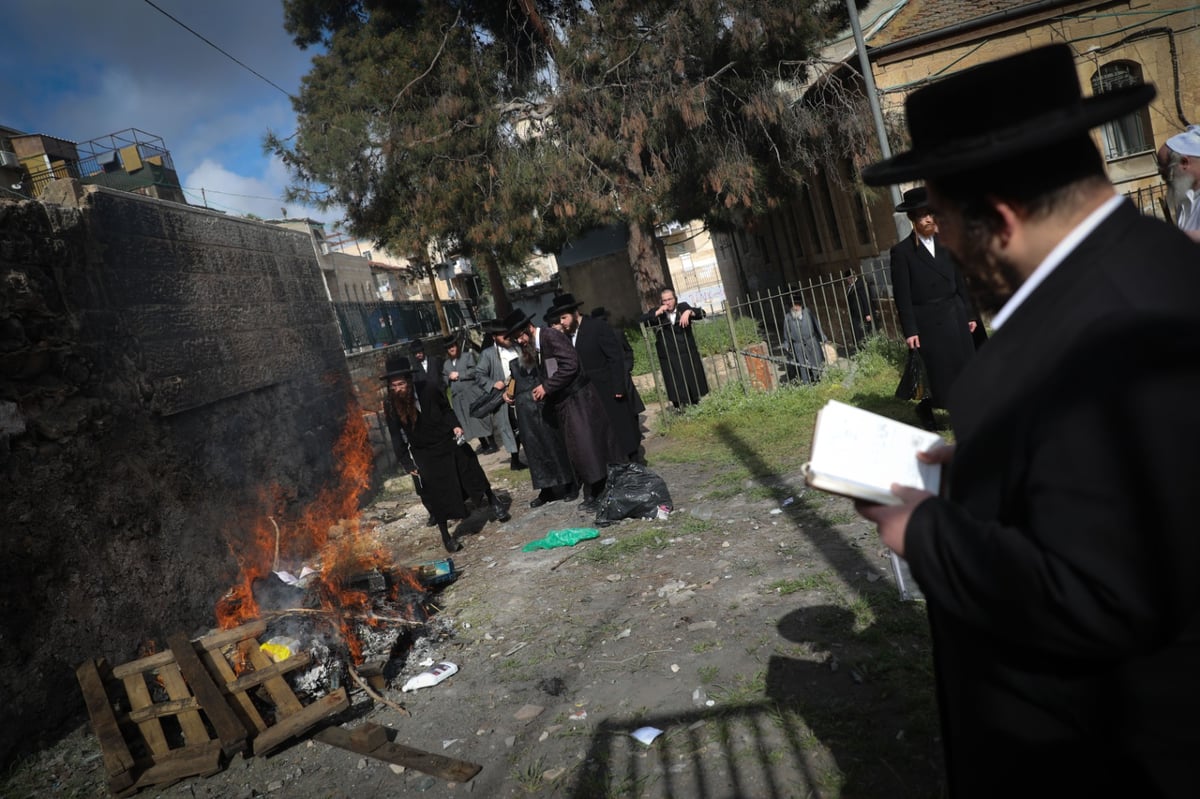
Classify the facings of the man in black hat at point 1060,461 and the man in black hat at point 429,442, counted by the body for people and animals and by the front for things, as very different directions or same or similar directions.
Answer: very different directions

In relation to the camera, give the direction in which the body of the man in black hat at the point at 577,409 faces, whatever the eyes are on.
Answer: to the viewer's left

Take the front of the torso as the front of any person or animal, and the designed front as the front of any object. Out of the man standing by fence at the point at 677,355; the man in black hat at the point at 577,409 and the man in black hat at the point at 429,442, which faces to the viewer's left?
the man in black hat at the point at 577,409

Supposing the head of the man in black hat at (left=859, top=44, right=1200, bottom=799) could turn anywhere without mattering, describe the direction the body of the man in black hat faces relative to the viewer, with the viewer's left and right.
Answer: facing away from the viewer and to the left of the viewer

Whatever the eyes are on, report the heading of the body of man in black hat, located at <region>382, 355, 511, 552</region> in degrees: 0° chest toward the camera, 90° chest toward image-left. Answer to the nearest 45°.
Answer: approximately 0°

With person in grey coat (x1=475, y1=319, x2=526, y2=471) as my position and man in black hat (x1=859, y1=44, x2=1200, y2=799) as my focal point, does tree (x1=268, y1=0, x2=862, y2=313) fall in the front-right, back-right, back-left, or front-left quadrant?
back-left

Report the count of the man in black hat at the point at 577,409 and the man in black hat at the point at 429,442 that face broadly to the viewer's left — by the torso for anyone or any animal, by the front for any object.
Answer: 1

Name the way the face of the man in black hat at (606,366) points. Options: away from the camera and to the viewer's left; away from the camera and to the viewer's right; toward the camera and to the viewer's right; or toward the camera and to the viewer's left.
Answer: toward the camera and to the viewer's left

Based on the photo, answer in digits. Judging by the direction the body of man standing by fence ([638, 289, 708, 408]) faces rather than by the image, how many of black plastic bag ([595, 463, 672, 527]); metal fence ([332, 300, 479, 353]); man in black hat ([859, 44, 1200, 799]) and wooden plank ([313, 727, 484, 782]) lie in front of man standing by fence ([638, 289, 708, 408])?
3
